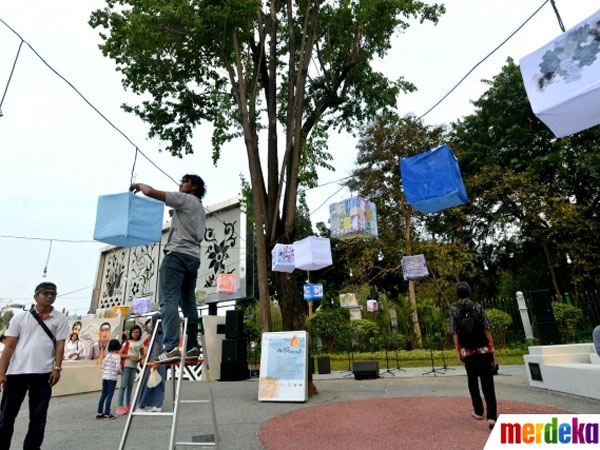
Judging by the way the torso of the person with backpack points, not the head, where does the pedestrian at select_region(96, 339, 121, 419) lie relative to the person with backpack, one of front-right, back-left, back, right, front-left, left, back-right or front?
left

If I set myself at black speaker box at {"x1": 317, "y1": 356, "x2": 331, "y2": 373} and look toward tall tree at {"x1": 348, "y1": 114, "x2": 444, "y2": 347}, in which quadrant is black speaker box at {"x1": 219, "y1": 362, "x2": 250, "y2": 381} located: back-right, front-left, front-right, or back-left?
back-left

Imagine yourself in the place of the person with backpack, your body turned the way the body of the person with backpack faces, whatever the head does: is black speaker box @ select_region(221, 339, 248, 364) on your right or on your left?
on your left

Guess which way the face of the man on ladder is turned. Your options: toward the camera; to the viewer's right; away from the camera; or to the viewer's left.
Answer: to the viewer's left

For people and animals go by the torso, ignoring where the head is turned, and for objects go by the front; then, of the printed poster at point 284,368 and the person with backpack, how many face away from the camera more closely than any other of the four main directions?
1

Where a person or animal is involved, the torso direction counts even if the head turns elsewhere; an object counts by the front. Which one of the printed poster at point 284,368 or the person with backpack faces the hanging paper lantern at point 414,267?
the person with backpack

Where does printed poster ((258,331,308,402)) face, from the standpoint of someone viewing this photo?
facing the viewer

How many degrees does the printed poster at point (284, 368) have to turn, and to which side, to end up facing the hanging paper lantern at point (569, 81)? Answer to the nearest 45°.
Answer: approximately 45° to its left

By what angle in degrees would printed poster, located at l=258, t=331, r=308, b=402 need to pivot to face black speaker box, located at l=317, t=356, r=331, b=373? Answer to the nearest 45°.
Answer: approximately 180°

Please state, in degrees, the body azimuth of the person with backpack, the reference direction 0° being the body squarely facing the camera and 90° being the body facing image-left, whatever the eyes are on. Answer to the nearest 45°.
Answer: approximately 180°

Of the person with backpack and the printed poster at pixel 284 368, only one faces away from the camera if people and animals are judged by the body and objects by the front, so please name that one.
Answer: the person with backpack

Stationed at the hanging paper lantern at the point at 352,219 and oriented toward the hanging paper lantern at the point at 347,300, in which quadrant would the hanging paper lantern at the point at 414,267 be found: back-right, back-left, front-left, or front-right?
front-right

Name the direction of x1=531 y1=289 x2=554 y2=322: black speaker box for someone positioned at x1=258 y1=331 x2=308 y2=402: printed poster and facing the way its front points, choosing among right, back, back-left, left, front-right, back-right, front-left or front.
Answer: left

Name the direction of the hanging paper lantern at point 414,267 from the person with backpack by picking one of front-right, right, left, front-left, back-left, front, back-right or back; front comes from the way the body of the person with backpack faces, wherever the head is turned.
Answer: front
